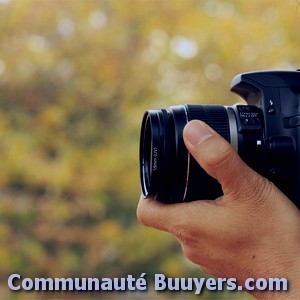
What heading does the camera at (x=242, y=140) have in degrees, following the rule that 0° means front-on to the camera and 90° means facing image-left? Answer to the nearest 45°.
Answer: approximately 90°
